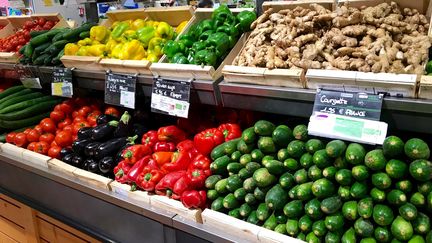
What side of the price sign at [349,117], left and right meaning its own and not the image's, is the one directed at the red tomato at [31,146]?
right

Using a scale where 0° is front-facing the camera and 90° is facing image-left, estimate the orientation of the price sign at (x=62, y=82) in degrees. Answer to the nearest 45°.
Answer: approximately 0°

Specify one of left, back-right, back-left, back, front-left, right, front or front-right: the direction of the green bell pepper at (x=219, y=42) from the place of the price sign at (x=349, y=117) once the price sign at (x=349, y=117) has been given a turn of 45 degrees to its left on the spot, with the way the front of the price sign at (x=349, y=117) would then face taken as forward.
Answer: back

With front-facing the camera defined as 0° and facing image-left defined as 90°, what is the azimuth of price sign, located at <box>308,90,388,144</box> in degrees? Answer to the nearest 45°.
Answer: approximately 0°

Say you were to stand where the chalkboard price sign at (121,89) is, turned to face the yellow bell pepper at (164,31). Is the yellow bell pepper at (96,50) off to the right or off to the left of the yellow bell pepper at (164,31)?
left

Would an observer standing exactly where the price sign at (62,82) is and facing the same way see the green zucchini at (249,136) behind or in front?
in front

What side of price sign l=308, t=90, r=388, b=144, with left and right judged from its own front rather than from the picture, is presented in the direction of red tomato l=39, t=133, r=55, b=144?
right

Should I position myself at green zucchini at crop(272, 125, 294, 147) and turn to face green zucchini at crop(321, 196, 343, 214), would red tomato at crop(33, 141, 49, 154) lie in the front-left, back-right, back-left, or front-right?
back-right

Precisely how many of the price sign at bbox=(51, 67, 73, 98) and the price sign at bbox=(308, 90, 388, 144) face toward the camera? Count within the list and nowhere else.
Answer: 2

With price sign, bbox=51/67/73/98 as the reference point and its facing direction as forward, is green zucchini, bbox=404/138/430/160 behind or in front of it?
in front

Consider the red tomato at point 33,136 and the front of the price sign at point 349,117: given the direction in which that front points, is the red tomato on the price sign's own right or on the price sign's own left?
on the price sign's own right

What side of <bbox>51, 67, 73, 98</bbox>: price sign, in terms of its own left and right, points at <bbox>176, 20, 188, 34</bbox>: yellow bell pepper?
left
